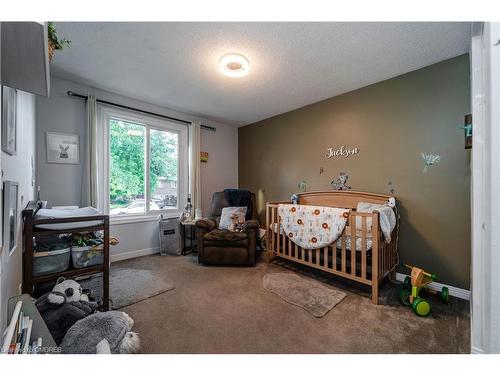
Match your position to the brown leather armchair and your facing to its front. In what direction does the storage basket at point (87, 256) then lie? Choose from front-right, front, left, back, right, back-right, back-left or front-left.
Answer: front-right

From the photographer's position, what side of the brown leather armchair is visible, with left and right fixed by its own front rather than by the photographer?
front

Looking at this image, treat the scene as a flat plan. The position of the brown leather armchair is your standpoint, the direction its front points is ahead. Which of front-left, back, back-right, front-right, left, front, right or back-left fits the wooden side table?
back-right

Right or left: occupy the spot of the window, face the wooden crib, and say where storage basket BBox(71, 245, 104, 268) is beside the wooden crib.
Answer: right

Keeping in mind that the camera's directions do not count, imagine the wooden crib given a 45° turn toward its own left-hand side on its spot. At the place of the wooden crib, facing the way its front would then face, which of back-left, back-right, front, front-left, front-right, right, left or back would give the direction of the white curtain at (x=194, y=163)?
right

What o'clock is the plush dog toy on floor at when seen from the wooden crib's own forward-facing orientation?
The plush dog toy on floor is roughly at 12 o'clock from the wooden crib.

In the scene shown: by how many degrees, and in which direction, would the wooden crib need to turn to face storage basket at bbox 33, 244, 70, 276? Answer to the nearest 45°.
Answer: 0° — it already faces it

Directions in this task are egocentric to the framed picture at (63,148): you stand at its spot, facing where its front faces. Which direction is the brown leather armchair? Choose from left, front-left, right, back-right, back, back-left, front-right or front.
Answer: front-left

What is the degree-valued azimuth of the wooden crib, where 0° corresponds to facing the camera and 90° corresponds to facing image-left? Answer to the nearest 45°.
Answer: approximately 45°

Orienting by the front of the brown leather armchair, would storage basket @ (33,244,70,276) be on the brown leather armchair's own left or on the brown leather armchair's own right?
on the brown leather armchair's own right

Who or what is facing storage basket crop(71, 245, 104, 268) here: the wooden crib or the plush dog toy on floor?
the wooden crib

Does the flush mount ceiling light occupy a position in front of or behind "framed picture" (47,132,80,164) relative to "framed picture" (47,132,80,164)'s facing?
in front
